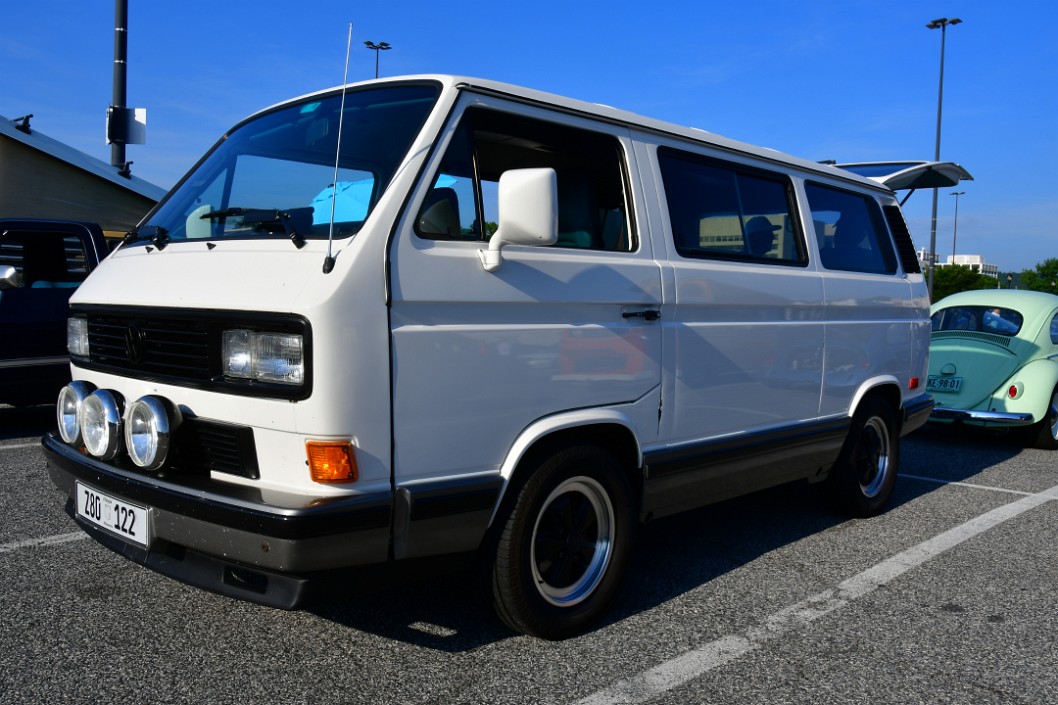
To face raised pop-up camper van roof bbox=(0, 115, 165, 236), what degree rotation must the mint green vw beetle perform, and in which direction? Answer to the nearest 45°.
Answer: approximately 135° to its left

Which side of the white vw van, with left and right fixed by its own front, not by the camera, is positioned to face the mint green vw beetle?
back

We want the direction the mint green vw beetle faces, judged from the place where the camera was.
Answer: facing away from the viewer and to the right of the viewer

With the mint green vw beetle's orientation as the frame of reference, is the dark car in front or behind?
behind

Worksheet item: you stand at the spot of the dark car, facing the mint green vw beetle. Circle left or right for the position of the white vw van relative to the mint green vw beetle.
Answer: right

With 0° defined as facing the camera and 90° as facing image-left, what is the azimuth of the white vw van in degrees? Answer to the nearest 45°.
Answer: approximately 45°

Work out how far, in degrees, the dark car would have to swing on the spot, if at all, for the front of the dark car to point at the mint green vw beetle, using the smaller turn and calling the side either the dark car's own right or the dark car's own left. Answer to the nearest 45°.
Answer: approximately 135° to the dark car's own left

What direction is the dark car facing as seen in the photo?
to the viewer's left

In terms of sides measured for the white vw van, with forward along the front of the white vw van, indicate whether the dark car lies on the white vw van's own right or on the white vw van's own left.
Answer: on the white vw van's own right

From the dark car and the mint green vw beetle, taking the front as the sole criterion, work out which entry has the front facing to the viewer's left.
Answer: the dark car

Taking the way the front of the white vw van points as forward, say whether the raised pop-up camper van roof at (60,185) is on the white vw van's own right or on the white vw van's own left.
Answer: on the white vw van's own right

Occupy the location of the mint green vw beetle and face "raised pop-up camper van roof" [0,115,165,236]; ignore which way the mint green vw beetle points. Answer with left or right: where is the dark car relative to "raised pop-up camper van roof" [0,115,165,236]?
left

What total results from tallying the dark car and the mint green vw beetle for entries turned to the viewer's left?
1
